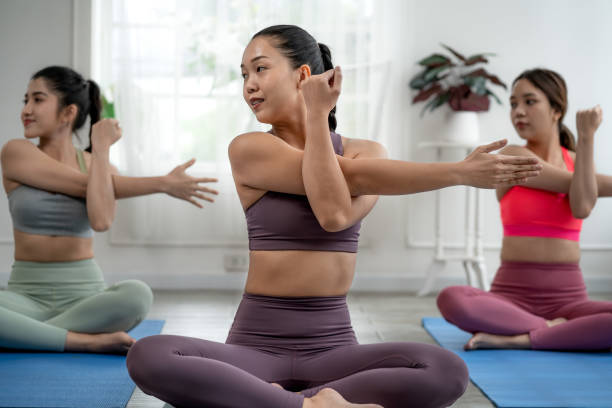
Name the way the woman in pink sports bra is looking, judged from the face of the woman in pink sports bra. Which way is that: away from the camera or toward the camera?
toward the camera

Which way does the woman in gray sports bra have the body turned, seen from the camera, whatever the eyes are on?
toward the camera

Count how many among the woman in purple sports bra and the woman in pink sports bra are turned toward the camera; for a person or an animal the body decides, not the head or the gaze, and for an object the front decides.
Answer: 2

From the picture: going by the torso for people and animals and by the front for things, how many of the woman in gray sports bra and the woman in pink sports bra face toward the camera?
2

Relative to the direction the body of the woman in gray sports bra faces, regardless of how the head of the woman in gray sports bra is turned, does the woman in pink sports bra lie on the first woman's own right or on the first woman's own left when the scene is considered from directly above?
on the first woman's own left

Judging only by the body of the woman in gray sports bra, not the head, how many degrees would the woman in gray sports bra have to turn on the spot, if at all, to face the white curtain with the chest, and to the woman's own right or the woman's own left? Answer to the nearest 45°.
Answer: approximately 180°

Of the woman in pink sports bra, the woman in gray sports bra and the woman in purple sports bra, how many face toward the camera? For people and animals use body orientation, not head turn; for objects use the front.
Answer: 3

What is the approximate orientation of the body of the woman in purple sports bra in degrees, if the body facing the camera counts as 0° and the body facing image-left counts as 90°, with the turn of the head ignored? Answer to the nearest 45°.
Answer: approximately 0°

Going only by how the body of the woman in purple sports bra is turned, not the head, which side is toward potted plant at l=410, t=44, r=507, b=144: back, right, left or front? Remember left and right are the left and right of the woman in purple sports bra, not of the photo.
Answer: back

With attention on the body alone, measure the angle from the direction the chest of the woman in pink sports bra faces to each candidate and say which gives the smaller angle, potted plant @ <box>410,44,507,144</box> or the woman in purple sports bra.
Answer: the woman in purple sports bra

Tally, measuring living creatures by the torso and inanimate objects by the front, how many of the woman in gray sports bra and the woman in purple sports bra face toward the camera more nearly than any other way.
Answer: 2

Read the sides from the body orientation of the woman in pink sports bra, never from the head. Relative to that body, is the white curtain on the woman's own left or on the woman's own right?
on the woman's own right

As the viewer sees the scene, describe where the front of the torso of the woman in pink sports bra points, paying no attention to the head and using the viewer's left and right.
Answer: facing the viewer

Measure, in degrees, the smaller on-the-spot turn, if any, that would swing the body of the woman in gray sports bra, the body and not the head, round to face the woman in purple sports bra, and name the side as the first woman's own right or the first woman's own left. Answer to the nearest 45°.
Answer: approximately 45° to the first woman's own left

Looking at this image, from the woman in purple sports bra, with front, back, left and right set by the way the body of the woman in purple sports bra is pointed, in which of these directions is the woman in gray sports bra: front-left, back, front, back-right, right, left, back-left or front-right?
back-right
